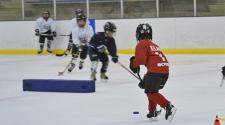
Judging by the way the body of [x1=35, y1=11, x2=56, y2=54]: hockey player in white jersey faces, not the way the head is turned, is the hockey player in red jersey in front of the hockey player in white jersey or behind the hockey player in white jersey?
in front

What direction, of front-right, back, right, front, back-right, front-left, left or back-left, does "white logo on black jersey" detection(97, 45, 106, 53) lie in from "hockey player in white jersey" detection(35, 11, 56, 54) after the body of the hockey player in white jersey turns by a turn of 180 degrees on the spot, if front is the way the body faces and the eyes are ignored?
back

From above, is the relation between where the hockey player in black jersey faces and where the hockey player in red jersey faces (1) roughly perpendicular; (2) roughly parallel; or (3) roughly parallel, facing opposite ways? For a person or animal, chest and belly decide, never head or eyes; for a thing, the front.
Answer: roughly parallel, facing opposite ways

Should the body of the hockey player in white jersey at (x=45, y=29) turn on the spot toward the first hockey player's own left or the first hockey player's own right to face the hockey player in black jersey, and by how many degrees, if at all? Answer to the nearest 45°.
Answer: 0° — they already face them

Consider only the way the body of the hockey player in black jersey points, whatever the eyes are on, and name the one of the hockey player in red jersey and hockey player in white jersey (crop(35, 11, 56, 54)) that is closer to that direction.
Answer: the hockey player in red jersey

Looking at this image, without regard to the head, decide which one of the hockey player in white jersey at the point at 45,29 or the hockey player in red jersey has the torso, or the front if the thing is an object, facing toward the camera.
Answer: the hockey player in white jersey

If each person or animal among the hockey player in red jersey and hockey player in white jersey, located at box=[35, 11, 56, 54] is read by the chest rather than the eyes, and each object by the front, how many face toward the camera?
1

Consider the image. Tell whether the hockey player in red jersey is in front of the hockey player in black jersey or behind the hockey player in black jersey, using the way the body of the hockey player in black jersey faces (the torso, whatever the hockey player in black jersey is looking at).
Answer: in front

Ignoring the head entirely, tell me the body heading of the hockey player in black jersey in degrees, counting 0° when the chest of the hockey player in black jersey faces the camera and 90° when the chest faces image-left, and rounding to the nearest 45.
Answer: approximately 315°

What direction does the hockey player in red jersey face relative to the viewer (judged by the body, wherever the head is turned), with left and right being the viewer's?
facing away from the viewer and to the left of the viewer

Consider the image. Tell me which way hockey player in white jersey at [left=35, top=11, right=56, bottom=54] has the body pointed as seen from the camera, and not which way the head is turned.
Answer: toward the camera

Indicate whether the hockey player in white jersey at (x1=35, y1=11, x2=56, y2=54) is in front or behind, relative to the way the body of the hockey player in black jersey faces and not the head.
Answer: behind
